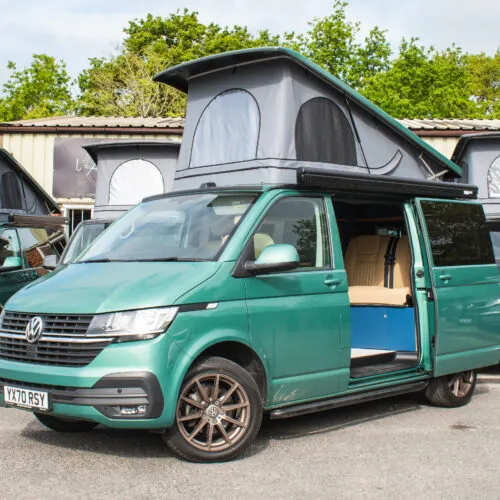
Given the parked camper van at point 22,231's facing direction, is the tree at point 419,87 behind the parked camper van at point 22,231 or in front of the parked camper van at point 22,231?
behind

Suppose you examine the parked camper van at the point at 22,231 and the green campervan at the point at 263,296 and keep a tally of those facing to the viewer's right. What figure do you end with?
0

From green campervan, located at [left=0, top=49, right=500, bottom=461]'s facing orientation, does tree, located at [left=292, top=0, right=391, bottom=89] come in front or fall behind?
behind

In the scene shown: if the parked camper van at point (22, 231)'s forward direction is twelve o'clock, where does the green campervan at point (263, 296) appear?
The green campervan is roughly at 10 o'clock from the parked camper van.

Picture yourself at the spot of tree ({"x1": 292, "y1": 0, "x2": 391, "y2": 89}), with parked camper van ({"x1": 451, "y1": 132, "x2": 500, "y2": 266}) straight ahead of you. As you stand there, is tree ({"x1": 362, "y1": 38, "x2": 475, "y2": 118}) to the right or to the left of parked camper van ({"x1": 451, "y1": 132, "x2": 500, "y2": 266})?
left

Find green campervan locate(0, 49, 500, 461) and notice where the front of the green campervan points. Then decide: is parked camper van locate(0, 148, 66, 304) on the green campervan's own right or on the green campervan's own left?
on the green campervan's own right

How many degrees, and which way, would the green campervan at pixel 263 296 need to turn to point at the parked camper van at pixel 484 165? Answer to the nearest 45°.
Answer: approximately 180°
